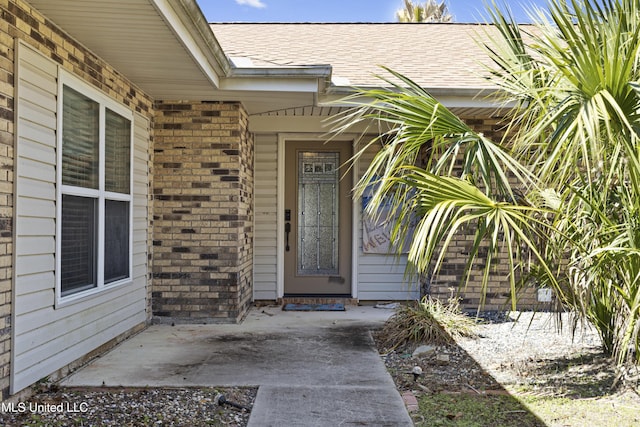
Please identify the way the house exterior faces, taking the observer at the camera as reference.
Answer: facing the viewer

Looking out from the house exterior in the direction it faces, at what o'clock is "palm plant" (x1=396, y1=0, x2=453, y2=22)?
The palm plant is roughly at 7 o'clock from the house exterior.

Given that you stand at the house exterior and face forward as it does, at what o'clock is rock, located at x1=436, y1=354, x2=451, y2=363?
The rock is roughly at 10 o'clock from the house exterior.

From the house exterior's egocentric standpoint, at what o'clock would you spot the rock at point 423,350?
The rock is roughly at 10 o'clock from the house exterior.

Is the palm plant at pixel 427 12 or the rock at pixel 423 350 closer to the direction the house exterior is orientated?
the rock

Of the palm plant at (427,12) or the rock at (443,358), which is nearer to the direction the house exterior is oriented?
the rock
